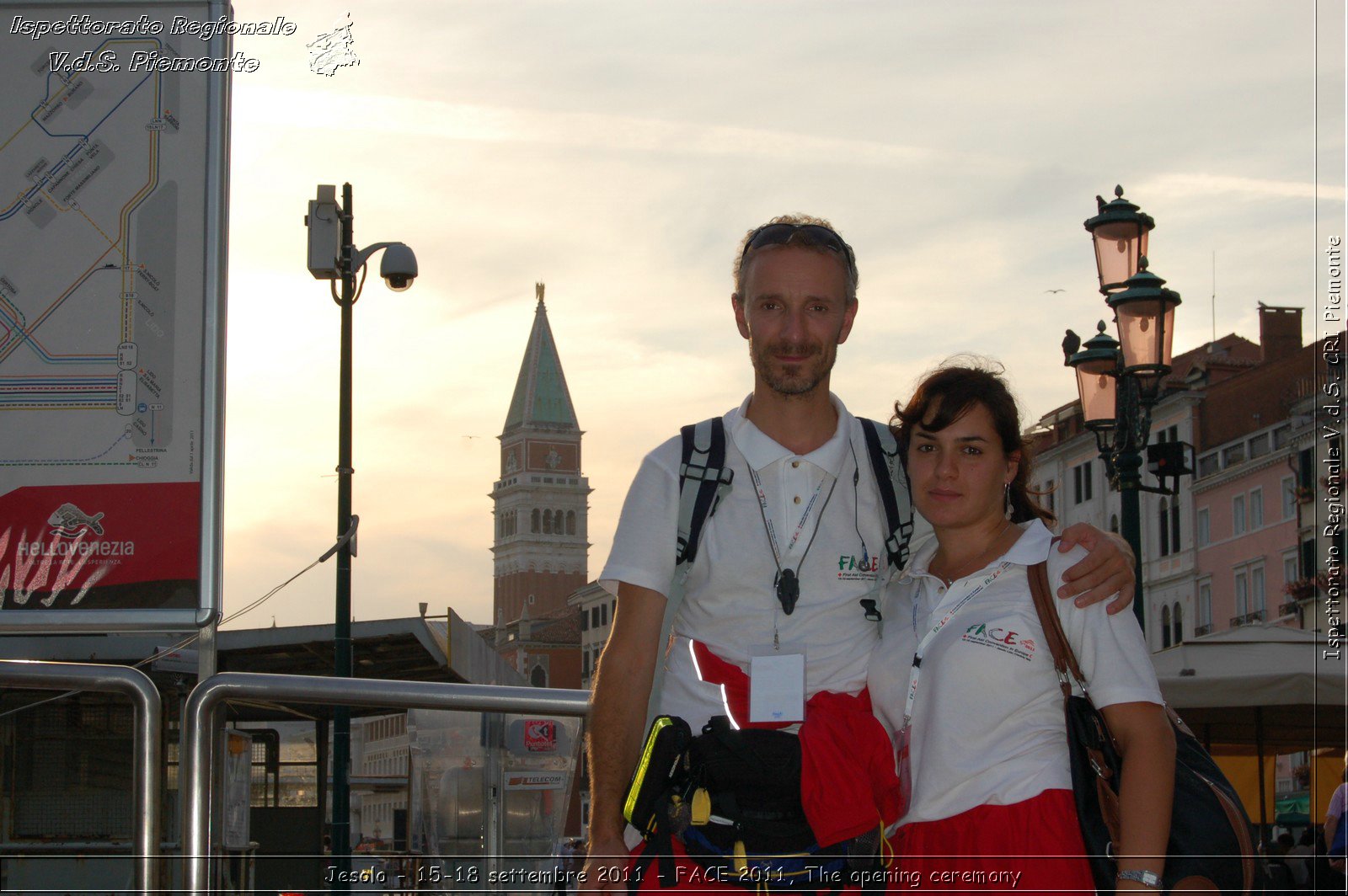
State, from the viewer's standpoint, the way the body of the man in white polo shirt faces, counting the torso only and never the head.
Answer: toward the camera

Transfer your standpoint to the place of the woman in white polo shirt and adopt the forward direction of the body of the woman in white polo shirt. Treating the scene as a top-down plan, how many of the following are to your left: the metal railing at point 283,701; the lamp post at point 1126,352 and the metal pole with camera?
0

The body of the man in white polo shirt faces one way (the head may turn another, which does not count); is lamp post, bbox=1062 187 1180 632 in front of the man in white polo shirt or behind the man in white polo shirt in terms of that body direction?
behind

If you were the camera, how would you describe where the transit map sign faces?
facing the viewer

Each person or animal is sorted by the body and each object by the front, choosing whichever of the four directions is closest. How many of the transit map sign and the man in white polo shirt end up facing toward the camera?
2

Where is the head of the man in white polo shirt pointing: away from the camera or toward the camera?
toward the camera

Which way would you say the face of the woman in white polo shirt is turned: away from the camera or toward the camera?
toward the camera

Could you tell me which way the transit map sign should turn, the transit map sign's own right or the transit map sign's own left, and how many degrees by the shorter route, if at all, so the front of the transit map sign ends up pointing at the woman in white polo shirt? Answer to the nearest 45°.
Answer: approximately 45° to the transit map sign's own left

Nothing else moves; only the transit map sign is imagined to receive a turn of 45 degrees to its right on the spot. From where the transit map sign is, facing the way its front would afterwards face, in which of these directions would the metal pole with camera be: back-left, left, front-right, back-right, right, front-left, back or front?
back-right

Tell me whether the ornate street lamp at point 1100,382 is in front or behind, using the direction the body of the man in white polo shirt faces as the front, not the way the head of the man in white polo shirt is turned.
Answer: behind

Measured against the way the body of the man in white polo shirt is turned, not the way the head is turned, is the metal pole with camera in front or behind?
behind

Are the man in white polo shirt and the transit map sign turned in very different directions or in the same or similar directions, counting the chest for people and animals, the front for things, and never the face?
same or similar directions
